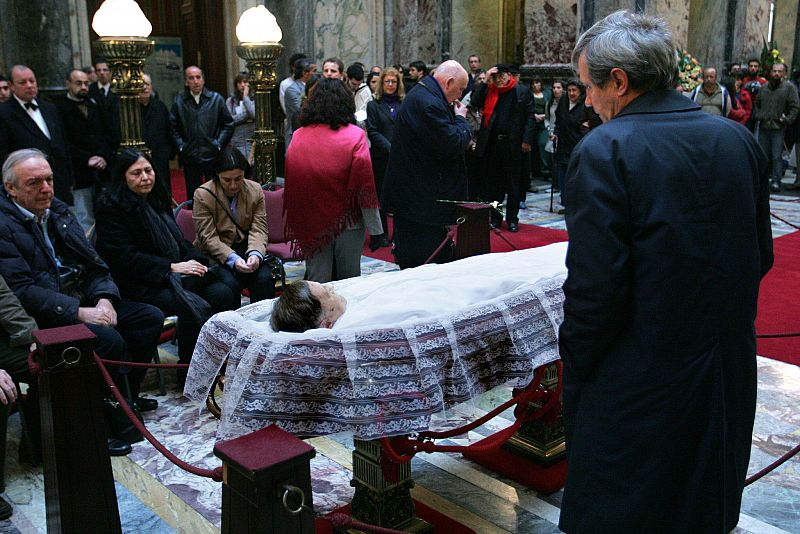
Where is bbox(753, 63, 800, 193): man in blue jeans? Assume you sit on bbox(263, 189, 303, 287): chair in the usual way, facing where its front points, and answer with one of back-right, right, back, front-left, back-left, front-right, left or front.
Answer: left

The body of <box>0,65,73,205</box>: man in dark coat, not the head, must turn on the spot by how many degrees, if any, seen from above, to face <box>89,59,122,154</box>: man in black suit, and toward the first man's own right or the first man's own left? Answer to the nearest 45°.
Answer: approximately 90° to the first man's own left

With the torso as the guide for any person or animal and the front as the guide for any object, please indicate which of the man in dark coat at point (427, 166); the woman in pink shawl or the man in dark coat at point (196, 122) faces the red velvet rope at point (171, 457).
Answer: the man in dark coat at point (196, 122)

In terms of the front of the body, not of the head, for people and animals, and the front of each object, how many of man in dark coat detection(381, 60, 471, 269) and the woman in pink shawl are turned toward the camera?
0

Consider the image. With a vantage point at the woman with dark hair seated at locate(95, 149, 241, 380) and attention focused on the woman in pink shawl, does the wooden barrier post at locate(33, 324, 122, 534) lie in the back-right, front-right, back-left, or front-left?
back-right

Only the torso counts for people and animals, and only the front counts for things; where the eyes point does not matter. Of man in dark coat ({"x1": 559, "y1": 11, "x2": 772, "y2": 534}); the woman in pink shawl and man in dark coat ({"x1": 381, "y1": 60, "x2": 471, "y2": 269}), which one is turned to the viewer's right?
man in dark coat ({"x1": 381, "y1": 60, "x2": 471, "y2": 269})

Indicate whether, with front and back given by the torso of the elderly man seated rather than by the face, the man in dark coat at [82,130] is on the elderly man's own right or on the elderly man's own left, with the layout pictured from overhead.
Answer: on the elderly man's own left

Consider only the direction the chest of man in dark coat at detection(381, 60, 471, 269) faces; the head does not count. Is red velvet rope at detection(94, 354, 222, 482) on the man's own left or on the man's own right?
on the man's own right

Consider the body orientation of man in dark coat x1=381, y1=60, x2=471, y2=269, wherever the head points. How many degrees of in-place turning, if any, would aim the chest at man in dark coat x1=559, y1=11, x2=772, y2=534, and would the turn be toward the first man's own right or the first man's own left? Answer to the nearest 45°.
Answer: approximately 90° to the first man's own right

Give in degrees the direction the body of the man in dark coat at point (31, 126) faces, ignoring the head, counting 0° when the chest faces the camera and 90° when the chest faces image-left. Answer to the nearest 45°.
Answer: approximately 315°

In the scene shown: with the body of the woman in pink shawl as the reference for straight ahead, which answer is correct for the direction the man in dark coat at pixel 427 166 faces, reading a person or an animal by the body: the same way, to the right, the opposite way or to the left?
to the right

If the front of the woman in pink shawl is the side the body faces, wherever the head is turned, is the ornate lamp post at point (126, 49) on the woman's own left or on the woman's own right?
on the woman's own left

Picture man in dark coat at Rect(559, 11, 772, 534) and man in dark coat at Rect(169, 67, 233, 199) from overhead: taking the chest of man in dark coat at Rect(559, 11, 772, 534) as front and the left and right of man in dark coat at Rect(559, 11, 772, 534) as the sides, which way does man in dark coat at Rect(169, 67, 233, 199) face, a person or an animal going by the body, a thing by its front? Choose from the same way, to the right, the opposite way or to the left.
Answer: the opposite way

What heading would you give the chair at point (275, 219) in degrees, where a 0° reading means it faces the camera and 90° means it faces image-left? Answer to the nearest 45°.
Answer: approximately 315°
